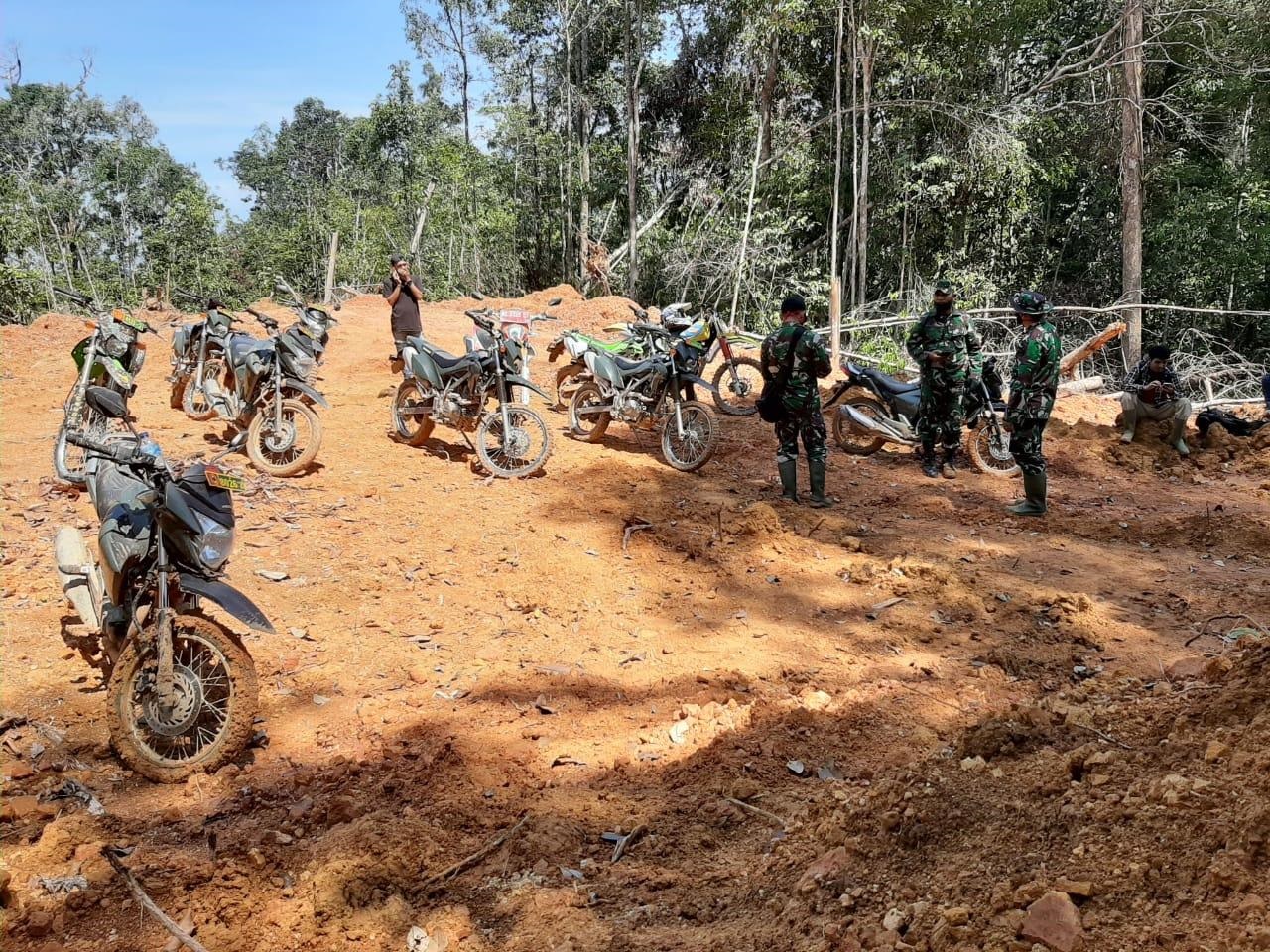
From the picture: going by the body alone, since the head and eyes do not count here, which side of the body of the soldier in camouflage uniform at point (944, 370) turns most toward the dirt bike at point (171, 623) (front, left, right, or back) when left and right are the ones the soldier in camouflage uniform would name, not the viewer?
front

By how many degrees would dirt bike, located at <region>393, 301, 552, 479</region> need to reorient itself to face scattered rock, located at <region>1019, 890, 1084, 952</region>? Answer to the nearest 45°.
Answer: approximately 45° to its right

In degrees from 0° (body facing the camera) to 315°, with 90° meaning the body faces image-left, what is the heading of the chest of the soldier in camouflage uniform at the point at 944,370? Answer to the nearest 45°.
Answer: approximately 0°

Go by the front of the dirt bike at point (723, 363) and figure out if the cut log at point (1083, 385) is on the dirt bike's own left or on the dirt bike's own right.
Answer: on the dirt bike's own left

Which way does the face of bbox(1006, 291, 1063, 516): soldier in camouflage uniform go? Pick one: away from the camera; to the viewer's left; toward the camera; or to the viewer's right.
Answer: to the viewer's left

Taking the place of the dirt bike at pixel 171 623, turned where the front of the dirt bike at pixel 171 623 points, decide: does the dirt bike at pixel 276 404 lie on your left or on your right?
on your left

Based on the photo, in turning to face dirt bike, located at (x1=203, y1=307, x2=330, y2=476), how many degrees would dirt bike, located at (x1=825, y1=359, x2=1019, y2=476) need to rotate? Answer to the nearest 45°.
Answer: approximately 135° to its right

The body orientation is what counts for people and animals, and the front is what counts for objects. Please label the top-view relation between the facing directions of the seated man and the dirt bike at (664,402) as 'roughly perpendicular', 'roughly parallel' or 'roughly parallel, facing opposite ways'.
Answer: roughly perpendicular

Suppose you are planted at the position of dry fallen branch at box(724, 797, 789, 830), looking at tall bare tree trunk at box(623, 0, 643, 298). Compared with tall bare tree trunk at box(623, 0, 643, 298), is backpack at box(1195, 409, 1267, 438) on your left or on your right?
right

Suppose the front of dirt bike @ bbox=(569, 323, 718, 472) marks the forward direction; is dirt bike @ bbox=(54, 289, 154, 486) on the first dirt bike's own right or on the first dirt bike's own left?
on the first dirt bike's own right
